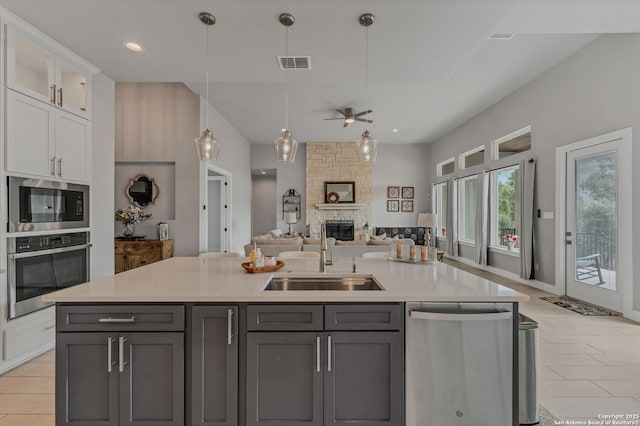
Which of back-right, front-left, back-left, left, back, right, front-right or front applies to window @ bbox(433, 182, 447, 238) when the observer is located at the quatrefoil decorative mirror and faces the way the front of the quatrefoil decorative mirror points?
left

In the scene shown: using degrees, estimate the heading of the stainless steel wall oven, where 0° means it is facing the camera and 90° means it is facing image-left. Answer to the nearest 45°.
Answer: approximately 315°

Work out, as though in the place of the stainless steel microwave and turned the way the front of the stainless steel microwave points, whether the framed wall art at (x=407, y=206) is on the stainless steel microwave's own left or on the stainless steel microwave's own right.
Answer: on the stainless steel microwave's own left

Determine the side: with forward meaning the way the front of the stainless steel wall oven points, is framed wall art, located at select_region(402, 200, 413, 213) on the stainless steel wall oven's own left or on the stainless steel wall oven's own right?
on the stainless steel wall oven's own left

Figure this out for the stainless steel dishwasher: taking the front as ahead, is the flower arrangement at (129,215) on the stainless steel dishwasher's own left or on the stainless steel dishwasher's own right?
on the stainless steel dishwasher's own right

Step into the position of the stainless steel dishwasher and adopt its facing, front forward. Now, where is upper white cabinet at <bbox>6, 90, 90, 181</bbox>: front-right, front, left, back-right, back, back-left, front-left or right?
right

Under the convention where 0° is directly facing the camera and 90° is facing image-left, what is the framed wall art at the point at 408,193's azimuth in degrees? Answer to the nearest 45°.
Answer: approximately 0°
